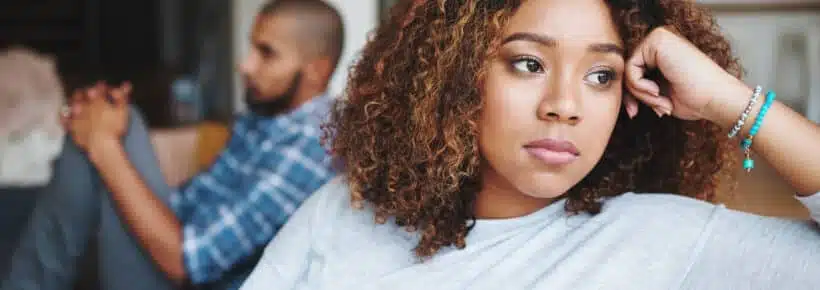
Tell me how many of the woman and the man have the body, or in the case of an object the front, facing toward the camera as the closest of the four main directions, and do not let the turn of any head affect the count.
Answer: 1

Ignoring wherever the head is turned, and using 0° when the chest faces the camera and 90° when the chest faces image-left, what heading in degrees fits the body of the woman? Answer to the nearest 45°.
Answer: approximately 0°

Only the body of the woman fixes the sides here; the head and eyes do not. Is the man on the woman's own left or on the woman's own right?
on the woman's own right

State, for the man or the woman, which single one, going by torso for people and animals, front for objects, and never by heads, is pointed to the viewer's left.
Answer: the man

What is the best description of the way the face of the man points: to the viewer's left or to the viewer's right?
to the viewer's left

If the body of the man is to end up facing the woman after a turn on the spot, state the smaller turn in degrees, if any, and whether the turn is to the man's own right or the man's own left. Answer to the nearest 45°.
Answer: approximately 135° to the man's own left

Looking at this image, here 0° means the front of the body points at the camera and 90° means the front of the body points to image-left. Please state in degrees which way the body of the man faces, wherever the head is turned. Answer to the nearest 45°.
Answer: approximately 90°
